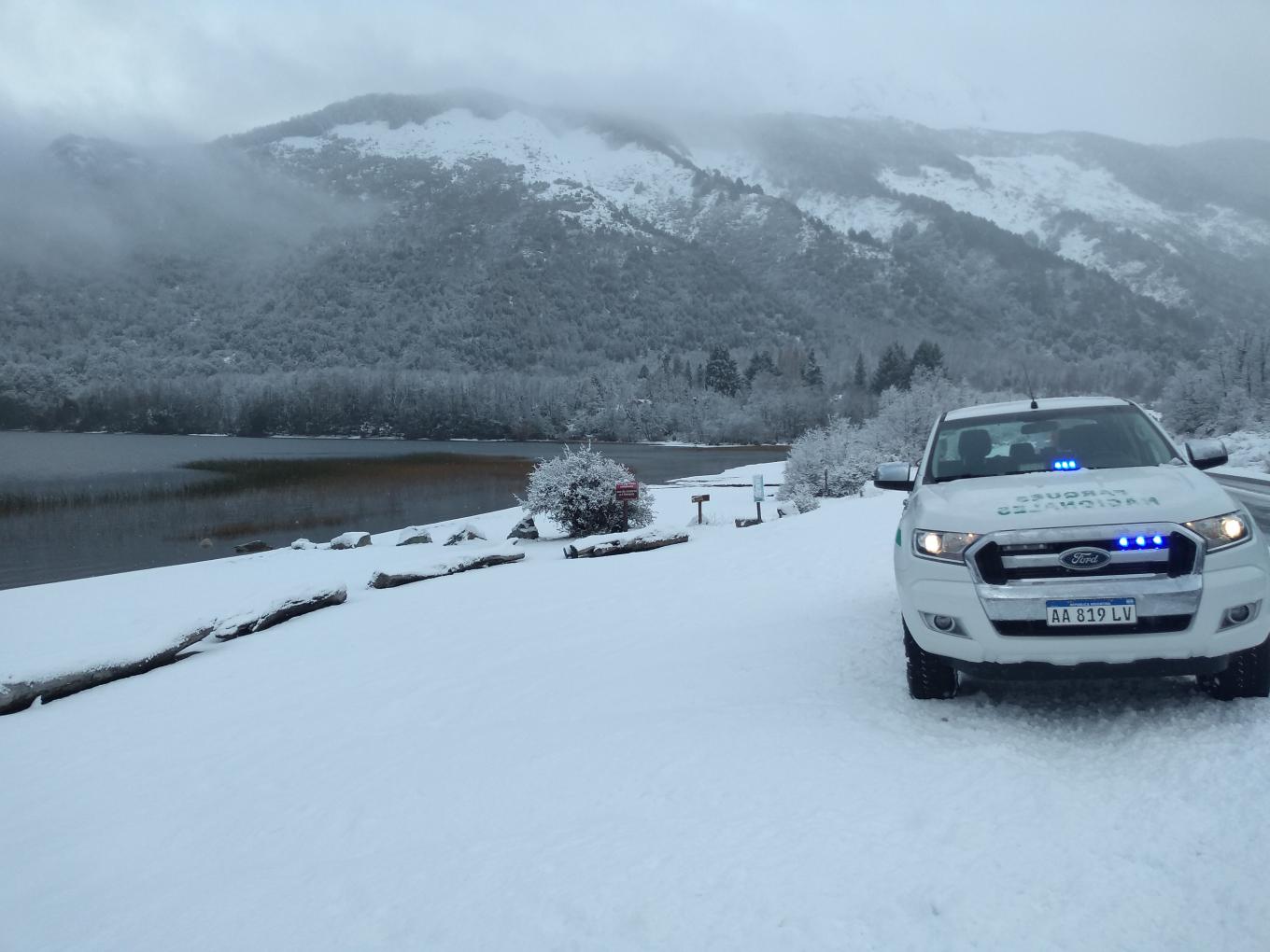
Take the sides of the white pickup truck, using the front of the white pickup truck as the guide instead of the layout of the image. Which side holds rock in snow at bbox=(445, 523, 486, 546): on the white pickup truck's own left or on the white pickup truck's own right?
on the white pickup truck's own right

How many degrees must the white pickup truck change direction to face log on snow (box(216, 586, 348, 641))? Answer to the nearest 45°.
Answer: approximately 90° to its right

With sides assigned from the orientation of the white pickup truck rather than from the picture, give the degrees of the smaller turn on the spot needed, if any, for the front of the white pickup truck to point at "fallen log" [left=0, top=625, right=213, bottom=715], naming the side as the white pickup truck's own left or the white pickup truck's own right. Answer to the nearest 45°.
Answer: approximately 90° to the white pickup truck's own right

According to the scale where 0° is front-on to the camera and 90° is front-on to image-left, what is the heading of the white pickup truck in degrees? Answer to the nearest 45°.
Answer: approximately 0°

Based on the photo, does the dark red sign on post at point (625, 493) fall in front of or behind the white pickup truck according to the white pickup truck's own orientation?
behind

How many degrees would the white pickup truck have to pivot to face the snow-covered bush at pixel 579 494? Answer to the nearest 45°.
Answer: approximately 135° to its right

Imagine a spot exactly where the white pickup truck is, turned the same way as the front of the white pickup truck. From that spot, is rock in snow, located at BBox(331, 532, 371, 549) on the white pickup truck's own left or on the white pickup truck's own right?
on the white pickup truck's own right

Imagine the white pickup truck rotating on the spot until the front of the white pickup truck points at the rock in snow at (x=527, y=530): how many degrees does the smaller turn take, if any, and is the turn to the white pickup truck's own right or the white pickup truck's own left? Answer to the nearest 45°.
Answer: approximately 135° to the white pickup truck's own right
